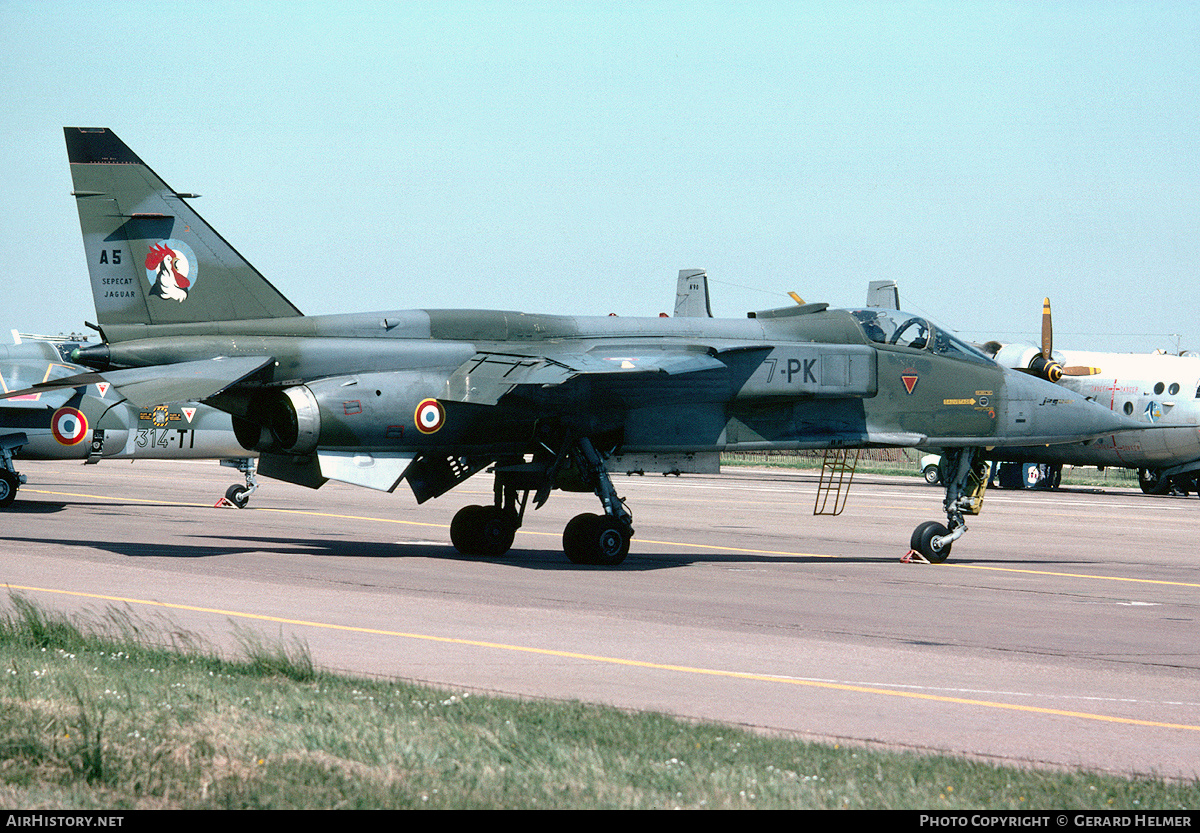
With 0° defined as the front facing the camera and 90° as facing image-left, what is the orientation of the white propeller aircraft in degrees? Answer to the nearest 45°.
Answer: approximately 315°

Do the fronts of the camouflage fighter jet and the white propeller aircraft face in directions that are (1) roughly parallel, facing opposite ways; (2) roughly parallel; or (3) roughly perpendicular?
roughly perpendicular

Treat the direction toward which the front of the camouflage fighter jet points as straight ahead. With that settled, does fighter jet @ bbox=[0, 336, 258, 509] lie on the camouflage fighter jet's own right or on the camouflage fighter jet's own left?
on the camouflage fighter jet's own left

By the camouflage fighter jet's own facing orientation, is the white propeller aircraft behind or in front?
in front

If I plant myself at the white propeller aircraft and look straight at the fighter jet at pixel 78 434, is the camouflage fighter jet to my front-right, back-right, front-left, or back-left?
front-left

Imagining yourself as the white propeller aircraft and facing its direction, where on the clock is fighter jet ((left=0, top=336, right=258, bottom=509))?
The fighter jet is roughly at 3 o'clock from the white propeller aircraft.

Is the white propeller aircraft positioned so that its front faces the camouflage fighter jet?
no

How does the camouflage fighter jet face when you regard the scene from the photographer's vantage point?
facing away from the viewer and to the right of the viewer
